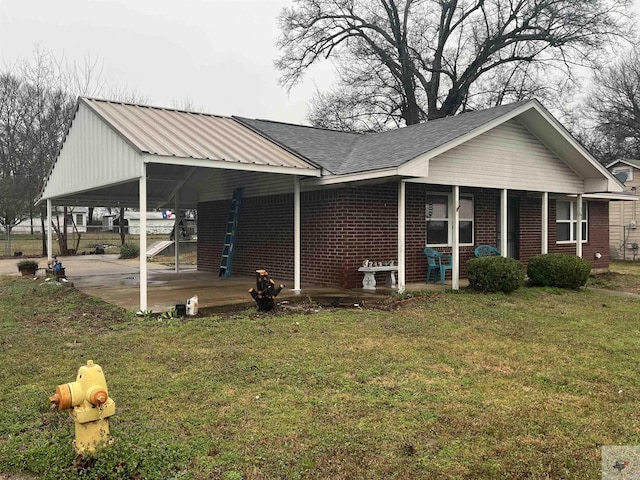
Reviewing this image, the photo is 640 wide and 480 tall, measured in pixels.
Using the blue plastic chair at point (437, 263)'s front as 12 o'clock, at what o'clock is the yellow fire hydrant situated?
The yellow fire hydrant is roughly at 2 o'clock from the blue plastic chair.

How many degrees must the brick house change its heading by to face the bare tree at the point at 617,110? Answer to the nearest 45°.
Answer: approximately 90° to its left

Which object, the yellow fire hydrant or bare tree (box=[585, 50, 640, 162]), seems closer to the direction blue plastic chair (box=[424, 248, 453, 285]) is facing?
the yellow fire hydrant

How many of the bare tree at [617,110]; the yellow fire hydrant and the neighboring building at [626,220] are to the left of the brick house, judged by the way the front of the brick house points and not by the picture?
2

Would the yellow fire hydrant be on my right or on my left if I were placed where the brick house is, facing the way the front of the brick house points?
on my right

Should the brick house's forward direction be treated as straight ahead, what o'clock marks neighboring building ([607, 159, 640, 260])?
The neighboring building is roughly at 9 o'clock from the brick house.

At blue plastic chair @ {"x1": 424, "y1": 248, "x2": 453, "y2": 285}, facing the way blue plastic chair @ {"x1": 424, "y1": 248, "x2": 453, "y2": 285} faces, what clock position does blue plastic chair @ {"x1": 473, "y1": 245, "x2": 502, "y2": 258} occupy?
blue plastic chair @ {"x1": 473, "y1": 245, "x2": 502, "y2": 258} is roughly at 9 o'clock from blue plastic chair @ {"x1": 424, "y1": 248, "x2": 453, "y2": 285}.

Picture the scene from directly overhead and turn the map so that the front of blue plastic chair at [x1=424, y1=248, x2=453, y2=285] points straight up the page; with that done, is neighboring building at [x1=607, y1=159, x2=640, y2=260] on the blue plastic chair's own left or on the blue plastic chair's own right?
on the blue plastic chair's own left

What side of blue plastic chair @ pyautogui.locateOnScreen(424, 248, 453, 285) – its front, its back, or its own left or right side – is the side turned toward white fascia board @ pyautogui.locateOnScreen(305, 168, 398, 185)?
right

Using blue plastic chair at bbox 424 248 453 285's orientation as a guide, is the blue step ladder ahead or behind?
behind

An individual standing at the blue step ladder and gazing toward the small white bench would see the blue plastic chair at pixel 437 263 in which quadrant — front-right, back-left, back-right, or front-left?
front-left

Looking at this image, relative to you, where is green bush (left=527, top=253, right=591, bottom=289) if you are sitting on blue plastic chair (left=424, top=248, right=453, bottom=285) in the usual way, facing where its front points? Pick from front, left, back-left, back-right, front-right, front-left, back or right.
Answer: front-left

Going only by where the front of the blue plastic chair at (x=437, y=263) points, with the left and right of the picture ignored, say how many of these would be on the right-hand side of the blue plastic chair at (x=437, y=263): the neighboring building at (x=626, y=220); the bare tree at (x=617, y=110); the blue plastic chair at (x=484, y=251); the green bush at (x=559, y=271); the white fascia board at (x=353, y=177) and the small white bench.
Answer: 2

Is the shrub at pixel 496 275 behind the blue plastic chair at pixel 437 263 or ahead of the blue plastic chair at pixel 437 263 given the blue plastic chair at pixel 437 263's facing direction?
ahead

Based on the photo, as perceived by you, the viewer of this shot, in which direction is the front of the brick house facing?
facing the viewer and to the right of the viewer
